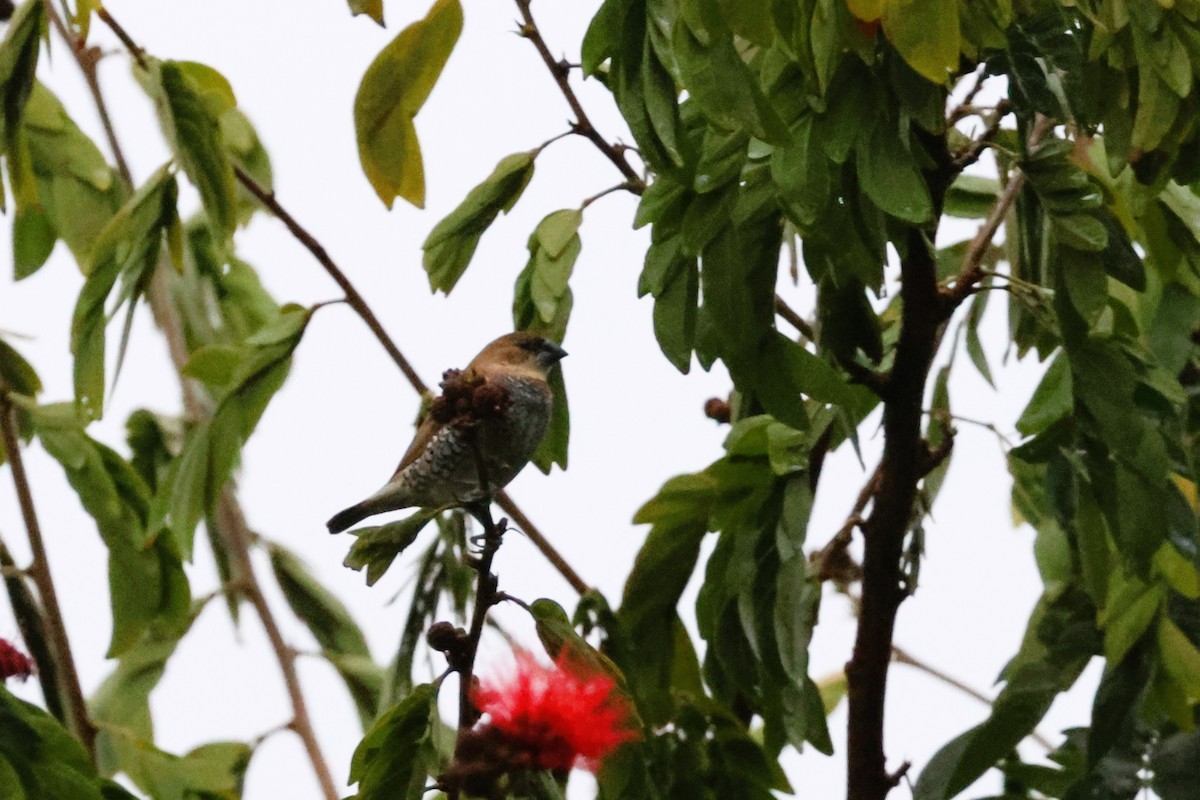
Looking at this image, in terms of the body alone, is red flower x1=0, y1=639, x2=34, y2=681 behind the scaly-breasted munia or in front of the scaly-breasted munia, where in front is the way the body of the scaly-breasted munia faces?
behind

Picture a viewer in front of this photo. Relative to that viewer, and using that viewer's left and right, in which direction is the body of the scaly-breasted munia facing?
facing to the right of the viewer
